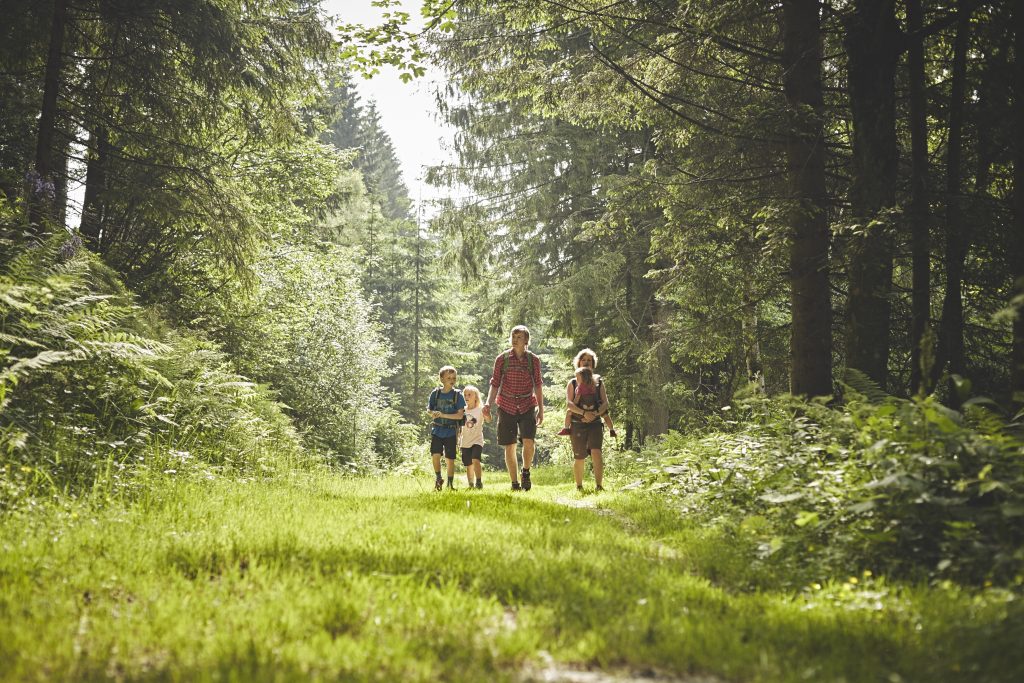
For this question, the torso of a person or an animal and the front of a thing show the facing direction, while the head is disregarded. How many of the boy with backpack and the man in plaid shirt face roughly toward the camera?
2

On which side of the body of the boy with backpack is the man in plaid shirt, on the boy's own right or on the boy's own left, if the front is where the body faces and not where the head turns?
on the boy's own left

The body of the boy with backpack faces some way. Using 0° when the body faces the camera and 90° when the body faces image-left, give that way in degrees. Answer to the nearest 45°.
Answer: approximately 0°

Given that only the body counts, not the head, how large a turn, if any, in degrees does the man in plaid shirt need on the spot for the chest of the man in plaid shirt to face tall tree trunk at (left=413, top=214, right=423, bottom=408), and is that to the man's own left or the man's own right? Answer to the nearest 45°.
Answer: approximately 180°

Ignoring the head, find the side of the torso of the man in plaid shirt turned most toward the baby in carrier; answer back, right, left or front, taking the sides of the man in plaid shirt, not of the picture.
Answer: left

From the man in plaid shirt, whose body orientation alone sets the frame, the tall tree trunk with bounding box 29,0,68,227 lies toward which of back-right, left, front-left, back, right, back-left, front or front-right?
right

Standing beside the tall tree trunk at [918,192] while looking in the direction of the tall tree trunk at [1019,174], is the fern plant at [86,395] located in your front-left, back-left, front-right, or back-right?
back-right

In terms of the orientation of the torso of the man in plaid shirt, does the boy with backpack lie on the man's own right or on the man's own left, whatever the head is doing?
on the man's own right
